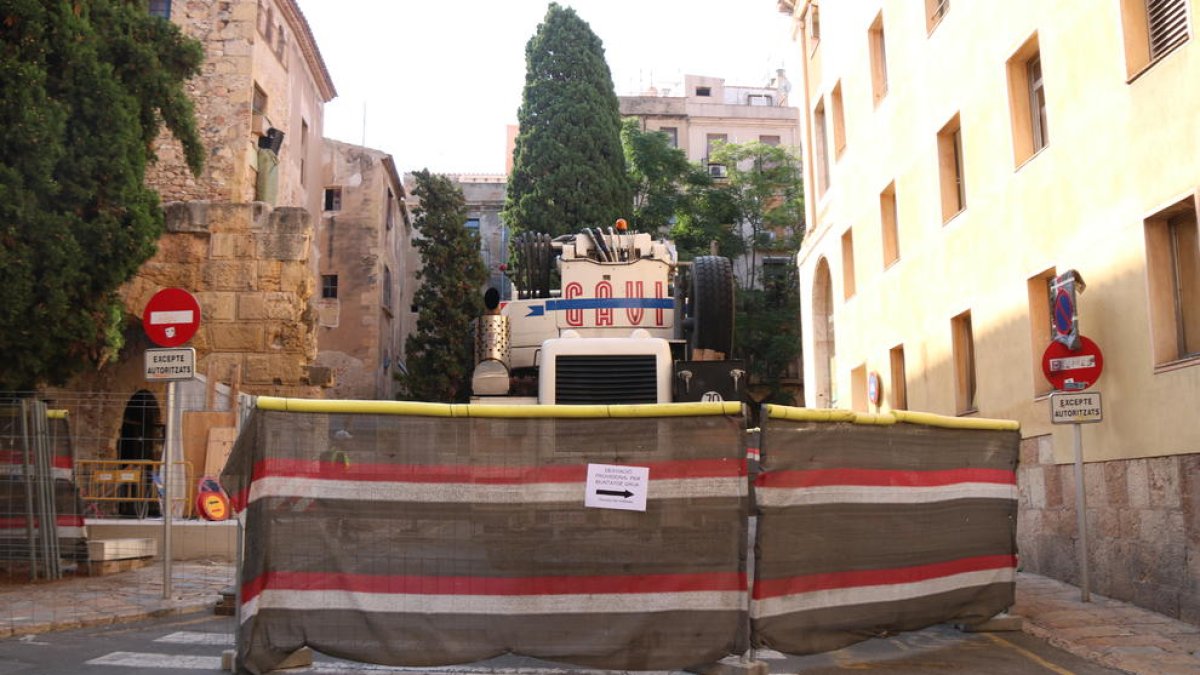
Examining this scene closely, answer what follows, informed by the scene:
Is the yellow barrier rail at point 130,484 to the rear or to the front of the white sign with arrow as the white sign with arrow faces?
to the rear

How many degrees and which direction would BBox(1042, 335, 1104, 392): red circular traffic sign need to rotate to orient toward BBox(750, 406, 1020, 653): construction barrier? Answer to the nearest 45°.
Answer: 0° — it already faces it

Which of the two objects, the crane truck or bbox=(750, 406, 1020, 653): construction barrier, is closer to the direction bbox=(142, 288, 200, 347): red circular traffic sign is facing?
the construction barrier

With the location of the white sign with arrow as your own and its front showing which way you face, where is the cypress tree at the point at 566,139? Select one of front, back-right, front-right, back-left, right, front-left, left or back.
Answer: back

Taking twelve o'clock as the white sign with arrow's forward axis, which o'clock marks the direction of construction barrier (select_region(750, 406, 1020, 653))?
The construction barrier is roughly at 8 o'clock from the white sign with arrow.
